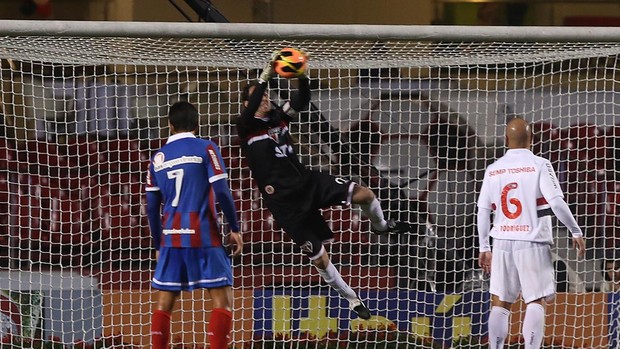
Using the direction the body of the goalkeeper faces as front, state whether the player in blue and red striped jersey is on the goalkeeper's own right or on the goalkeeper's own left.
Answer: on the goalkeeper's own right

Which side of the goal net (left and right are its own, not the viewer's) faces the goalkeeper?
front

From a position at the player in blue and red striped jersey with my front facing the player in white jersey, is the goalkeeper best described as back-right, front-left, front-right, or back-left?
front-left

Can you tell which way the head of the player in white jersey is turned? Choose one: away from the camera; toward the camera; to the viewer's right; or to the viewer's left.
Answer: away from the camera

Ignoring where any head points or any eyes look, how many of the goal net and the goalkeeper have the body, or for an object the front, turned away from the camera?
0

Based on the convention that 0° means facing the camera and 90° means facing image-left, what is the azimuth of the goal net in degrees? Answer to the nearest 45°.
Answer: approximately 0°

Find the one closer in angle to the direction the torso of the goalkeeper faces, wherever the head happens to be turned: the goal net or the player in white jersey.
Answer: the player in white jersey
